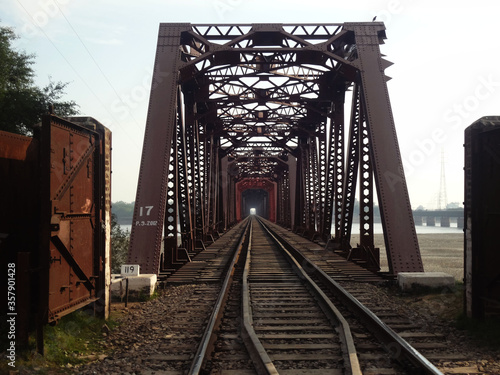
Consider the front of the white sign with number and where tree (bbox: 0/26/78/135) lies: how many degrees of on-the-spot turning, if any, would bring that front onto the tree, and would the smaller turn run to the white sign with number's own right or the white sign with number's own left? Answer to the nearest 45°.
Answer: approximately 180°

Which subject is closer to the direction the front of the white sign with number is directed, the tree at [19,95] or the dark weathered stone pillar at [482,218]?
the dark weathered stone pillar

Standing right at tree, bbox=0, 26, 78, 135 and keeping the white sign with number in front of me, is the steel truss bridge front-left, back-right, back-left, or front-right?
front-left

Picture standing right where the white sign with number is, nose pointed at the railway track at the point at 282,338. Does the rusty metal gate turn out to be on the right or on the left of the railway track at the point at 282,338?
right

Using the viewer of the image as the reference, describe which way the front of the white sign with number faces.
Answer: facing the viewer

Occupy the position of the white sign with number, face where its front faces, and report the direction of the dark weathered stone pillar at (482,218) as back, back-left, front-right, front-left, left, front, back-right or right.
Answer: front-left

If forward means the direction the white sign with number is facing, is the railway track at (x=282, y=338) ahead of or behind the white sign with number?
ahead

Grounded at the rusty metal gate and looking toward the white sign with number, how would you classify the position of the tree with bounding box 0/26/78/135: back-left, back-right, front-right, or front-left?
front-left

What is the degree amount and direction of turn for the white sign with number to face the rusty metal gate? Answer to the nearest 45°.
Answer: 0° — it already faces it

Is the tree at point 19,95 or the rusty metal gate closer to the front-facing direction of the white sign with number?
the rusty metal gate

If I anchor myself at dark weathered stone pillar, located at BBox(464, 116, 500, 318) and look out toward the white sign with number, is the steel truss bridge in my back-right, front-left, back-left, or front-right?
front-right

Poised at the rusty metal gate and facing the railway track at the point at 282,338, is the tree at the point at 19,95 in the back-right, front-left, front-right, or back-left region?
back-left
